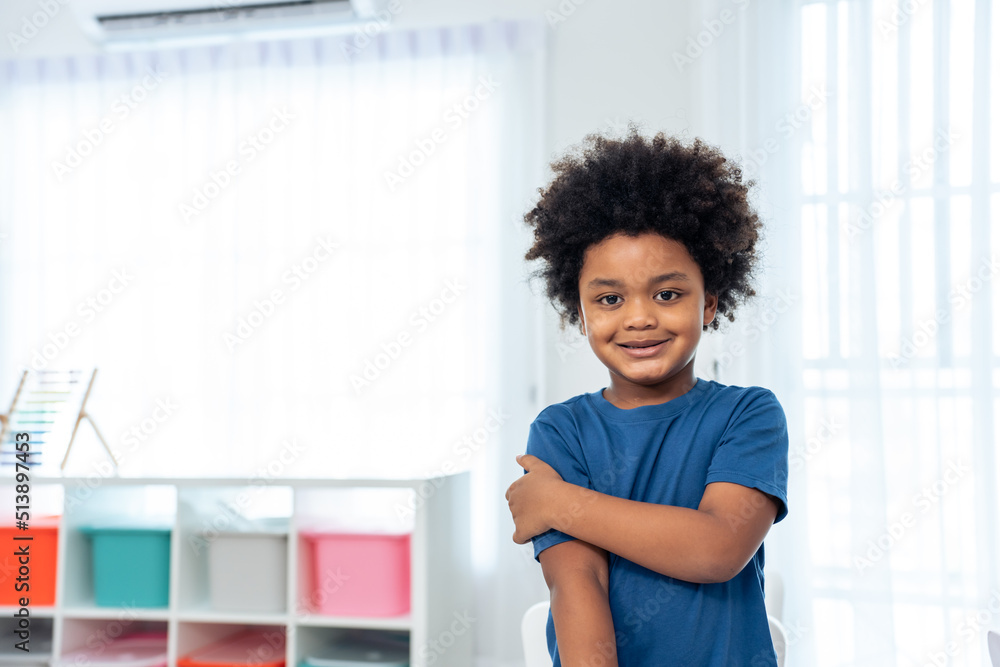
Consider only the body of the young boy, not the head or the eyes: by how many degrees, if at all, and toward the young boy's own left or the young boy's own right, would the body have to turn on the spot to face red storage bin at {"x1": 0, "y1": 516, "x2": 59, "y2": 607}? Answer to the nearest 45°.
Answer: approximately 135° to the young boy's own right

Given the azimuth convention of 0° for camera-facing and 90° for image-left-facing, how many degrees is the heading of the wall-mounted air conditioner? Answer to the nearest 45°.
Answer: approximately 0°

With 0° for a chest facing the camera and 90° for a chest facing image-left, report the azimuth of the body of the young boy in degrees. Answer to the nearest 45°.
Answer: approximately 0°

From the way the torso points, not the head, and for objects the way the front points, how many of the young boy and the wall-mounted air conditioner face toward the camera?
2

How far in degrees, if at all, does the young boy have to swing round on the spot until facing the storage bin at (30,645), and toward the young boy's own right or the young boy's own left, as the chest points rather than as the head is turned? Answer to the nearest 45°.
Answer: approximately 135° to the young boy's own right
